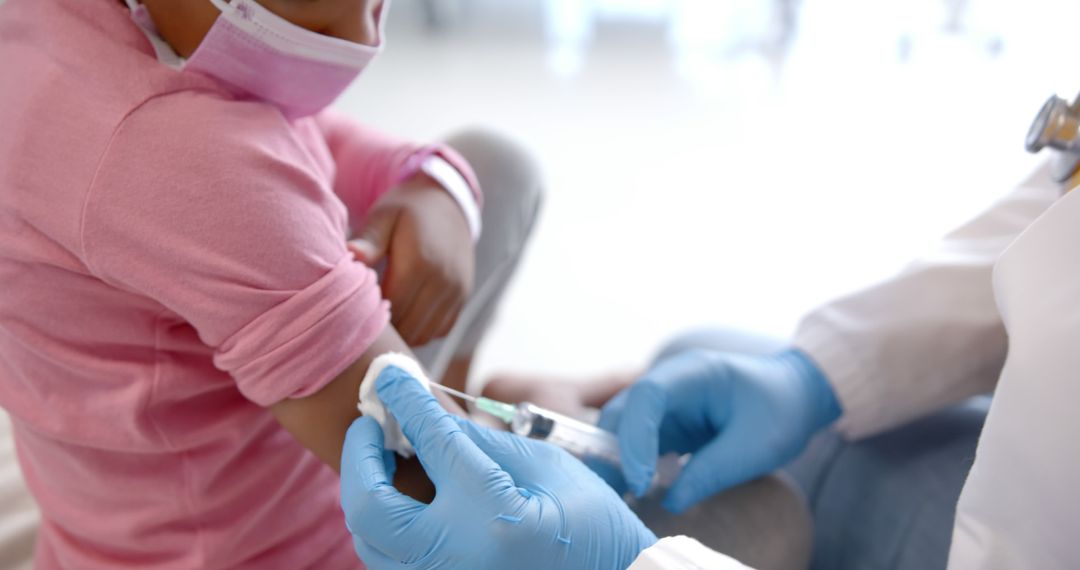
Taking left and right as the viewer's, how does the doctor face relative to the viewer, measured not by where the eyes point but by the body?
facing to the left of the viewer

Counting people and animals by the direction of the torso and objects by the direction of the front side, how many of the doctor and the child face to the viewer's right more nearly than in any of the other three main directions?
1

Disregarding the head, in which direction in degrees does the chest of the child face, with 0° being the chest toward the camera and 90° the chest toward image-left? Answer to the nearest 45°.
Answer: approximately 270°

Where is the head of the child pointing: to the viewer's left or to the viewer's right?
to the viewer's right
